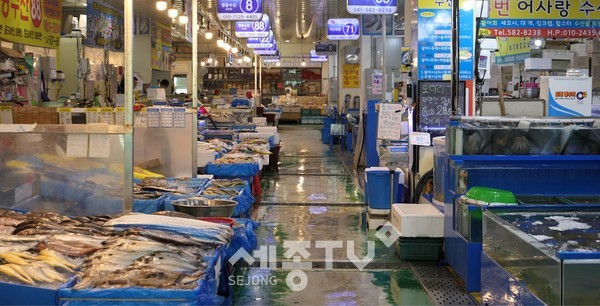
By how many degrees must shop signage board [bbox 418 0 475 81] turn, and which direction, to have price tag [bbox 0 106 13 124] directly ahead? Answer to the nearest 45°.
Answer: approximately 90° to its right

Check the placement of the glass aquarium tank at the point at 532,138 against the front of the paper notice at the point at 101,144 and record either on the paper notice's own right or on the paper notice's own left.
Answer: on the paper notice's own left

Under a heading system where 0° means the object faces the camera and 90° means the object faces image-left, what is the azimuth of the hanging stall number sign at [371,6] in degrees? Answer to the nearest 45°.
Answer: approximately 0°

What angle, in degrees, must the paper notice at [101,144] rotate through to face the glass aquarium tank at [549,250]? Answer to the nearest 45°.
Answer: approximately 45° to its left

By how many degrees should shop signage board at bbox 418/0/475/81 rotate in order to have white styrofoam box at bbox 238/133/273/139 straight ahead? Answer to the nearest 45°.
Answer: approximately 135° to its right

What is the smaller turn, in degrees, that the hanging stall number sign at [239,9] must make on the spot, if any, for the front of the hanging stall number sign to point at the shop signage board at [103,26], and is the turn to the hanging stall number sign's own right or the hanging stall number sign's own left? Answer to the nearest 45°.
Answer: approximately 135° to the hanging stall number sign's own right

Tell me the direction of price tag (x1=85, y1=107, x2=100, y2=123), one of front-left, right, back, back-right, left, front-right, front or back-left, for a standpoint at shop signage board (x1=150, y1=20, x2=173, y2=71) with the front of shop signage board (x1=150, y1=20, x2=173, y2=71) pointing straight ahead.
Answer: front-right

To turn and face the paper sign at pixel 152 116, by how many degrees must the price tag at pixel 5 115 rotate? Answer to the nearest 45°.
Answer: approximately 90° to its left

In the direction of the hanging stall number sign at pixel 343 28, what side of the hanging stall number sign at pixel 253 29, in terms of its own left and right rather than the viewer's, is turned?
left
